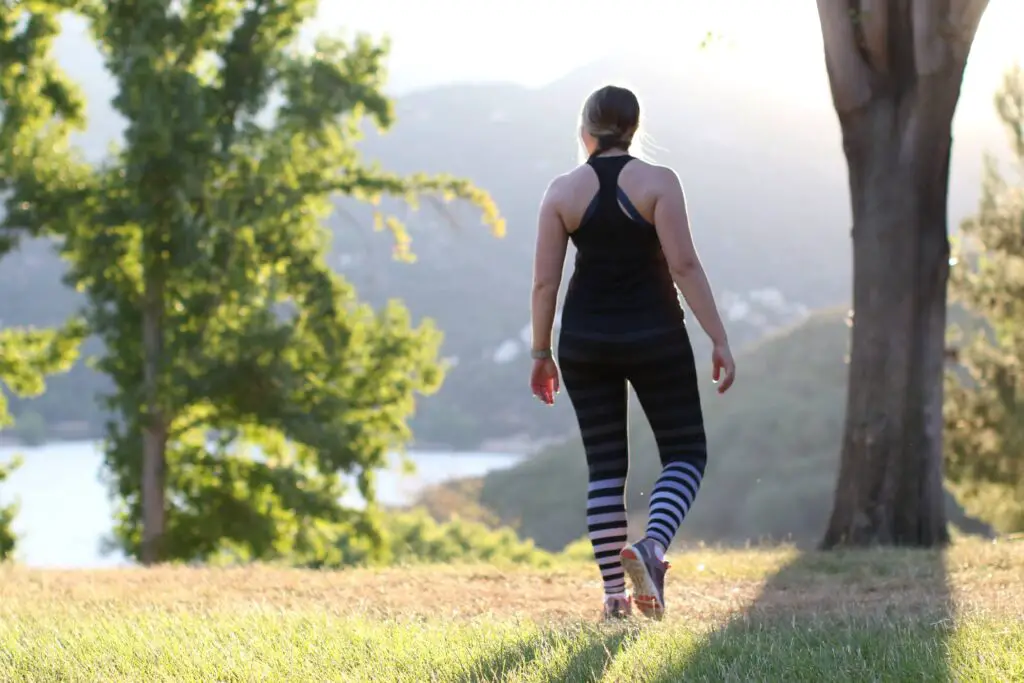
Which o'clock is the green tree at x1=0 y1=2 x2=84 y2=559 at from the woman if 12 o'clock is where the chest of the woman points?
The green tree is roughly at 11 o'clock from the woman.

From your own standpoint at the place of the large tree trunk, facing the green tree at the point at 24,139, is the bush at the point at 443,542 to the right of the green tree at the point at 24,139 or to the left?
right

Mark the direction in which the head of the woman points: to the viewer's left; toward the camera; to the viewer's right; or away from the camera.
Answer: away from the camera

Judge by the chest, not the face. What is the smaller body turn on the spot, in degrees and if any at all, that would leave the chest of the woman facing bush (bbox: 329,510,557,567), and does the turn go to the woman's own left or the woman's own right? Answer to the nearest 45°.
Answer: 0° — they already face it

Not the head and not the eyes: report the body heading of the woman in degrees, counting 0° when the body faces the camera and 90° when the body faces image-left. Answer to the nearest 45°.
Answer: approximately 180°
